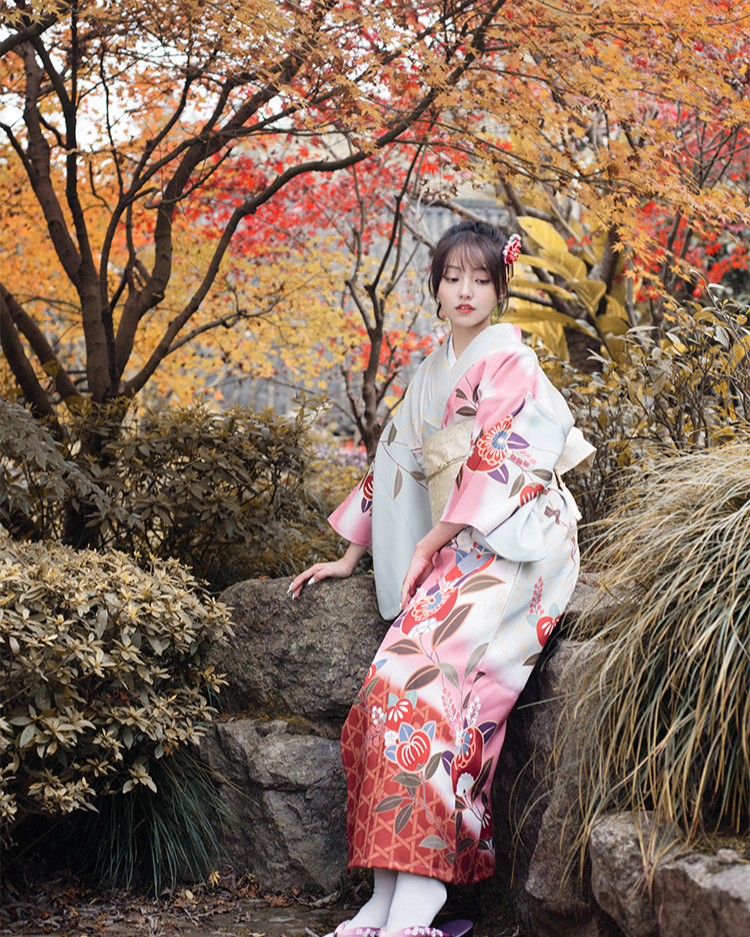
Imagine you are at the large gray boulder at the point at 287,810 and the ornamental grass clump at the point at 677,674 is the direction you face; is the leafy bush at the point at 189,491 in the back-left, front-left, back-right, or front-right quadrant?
back-left

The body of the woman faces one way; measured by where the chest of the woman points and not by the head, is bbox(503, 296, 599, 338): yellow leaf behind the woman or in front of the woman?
behind

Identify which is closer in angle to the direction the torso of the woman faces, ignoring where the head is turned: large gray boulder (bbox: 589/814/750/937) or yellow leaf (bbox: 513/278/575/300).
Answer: the large gray boulder

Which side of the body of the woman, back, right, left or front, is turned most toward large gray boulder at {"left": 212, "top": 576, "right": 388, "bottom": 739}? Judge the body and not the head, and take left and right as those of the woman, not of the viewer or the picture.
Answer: right

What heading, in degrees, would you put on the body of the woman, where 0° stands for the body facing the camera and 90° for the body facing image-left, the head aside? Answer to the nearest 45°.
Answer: approximately 45°
